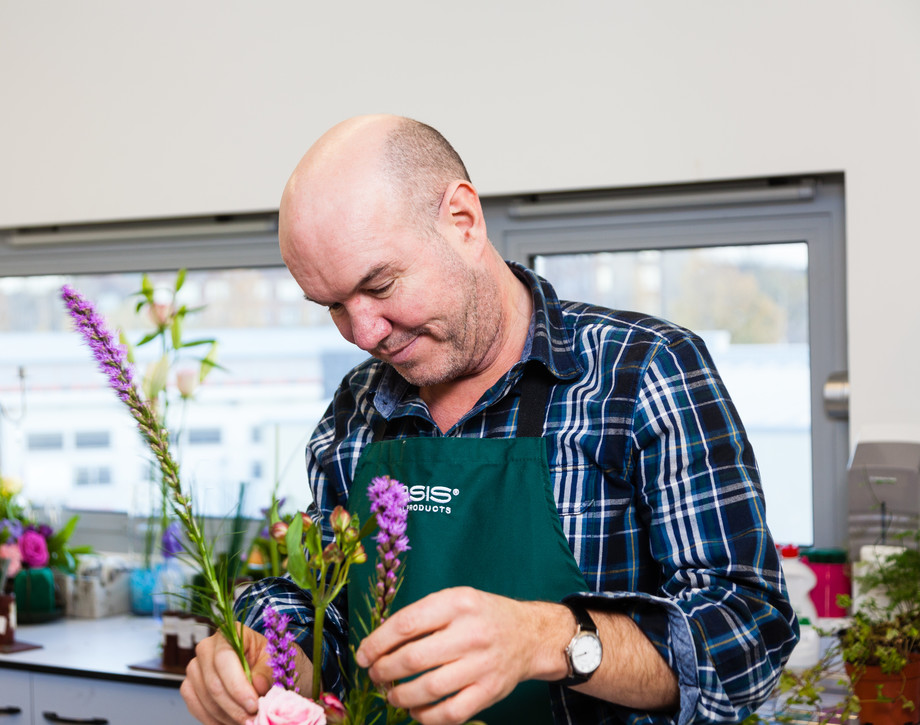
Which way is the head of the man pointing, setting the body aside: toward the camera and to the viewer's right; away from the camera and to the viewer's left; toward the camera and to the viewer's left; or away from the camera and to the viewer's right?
toward the camera and to the viewer's left

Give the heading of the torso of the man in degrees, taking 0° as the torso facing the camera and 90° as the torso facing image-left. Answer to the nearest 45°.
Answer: approximately 45°

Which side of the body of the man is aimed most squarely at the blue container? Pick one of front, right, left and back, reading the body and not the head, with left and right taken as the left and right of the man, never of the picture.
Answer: right

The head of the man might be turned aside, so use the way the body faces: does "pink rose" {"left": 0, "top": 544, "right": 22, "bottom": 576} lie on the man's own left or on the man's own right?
on the man's own right

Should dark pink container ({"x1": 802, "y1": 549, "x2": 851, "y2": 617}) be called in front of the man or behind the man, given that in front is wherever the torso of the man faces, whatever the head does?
behind

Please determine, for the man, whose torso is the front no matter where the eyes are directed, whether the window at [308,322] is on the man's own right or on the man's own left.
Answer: on the man's own right
